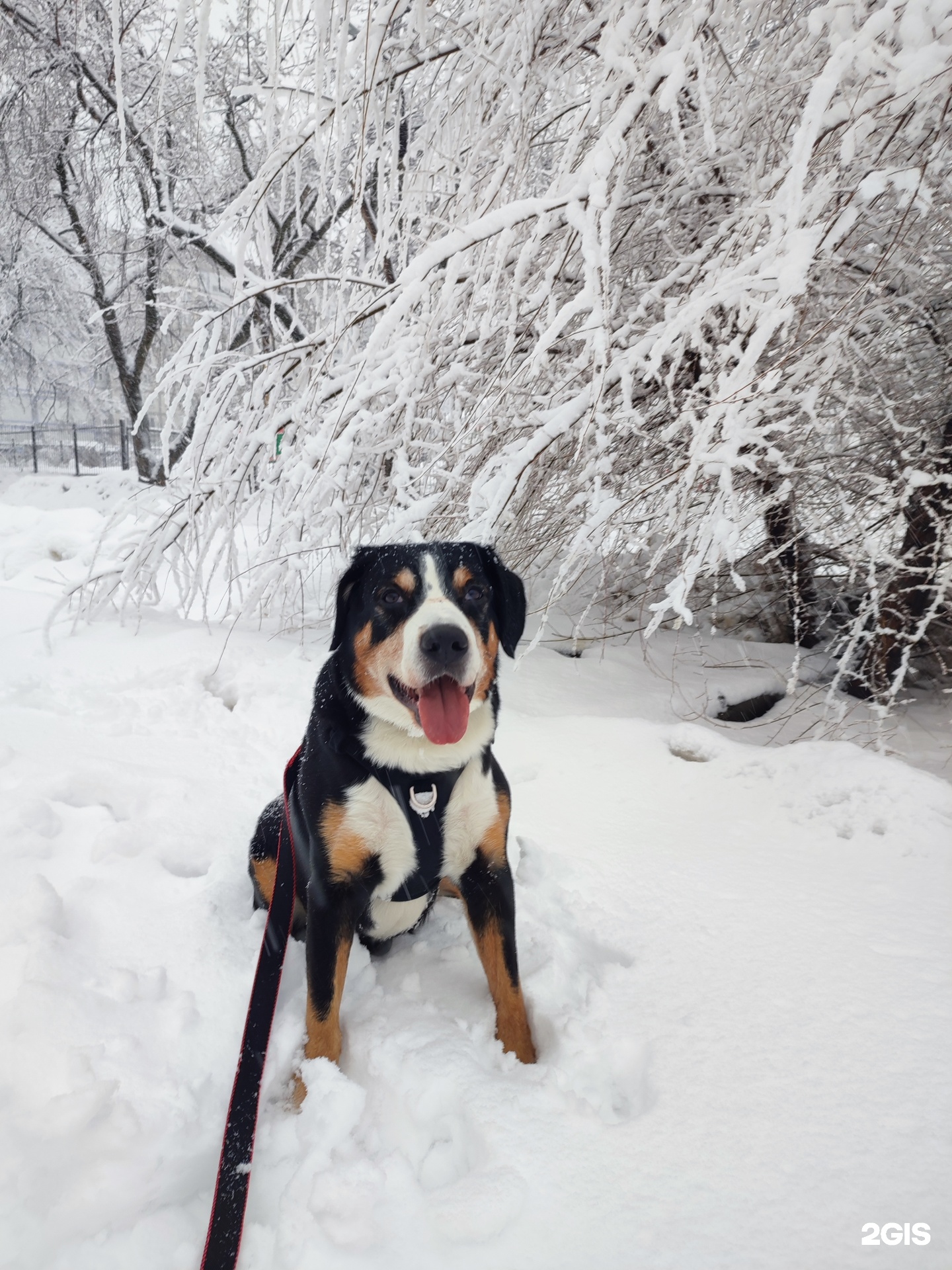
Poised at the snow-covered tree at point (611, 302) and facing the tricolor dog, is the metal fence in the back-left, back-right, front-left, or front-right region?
back-right

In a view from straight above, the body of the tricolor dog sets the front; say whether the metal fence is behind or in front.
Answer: behind

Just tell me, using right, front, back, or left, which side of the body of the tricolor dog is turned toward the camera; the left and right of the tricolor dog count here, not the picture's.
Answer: front
